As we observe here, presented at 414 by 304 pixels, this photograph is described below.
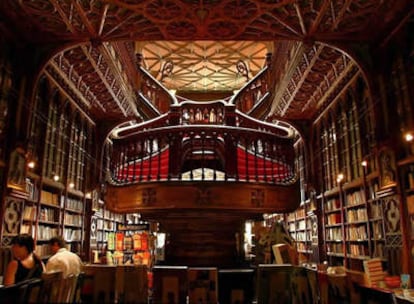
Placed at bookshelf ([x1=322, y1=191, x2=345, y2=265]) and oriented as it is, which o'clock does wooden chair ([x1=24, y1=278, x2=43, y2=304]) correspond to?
The wooden chair is roughly at 11 o'clock from the bookshelf.

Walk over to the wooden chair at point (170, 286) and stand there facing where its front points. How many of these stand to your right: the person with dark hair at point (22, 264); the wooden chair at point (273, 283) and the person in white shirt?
1

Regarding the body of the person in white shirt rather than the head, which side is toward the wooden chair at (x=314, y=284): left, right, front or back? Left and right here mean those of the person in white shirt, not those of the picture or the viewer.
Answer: back

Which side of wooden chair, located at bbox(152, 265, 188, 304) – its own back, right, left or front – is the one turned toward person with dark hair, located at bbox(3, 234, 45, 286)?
left

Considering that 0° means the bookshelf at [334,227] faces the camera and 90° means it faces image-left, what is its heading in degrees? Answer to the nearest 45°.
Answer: approximately 45°

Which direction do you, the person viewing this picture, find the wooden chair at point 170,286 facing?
facing away from the viewer

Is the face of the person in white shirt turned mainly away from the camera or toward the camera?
away from the camera

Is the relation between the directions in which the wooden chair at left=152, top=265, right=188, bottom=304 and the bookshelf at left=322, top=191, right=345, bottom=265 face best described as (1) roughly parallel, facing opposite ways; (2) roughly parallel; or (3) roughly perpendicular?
roughly perpendicular

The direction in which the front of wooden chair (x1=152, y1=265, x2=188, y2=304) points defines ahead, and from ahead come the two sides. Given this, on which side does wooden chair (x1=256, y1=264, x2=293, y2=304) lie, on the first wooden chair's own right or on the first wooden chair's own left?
on the first wooden chair's own right

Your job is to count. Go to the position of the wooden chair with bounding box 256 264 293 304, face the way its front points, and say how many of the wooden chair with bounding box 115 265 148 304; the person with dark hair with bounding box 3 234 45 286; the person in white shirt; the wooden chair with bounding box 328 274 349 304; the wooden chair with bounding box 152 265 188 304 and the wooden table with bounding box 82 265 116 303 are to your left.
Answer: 5

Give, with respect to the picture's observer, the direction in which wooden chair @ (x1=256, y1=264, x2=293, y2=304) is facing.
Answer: facing away from the viewer

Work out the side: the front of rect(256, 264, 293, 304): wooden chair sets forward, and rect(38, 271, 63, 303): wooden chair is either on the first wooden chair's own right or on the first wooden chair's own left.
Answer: on the first wooden chair's own left

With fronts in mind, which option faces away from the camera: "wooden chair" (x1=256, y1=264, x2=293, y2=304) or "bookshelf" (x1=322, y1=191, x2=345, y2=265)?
the wooden chair

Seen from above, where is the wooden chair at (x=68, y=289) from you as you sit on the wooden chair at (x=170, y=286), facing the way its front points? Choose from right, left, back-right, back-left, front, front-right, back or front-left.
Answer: left
